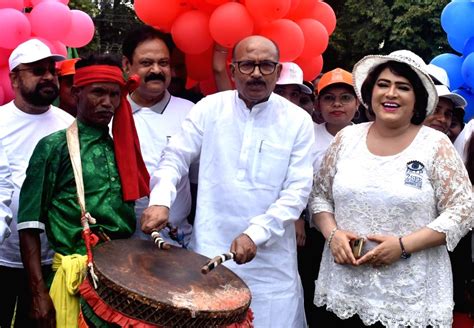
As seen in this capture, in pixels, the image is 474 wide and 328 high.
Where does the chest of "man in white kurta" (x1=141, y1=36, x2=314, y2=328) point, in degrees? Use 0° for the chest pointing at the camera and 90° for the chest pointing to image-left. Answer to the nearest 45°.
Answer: approximately 0°

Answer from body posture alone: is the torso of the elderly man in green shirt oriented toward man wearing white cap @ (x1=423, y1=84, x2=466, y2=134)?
no

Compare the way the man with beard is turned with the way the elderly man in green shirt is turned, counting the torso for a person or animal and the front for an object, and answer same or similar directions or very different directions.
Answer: same or similar directions

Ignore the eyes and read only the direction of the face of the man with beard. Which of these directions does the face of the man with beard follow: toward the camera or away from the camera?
toward the camera

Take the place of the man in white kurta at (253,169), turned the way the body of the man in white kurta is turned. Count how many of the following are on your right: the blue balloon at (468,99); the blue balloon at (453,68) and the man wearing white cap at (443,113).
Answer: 0

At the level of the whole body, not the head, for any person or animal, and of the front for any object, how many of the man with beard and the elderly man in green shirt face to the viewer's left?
0

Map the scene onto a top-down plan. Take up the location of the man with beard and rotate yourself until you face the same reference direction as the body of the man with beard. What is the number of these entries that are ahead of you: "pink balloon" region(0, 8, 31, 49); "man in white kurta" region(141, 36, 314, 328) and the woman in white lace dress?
2

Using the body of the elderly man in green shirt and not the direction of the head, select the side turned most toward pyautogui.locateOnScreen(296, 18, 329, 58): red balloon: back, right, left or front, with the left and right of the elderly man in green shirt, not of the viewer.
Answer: left

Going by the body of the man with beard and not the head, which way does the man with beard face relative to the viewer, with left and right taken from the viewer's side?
facing the viewer and to the right of the viewer

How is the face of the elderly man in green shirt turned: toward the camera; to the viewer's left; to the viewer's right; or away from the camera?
toward the camera

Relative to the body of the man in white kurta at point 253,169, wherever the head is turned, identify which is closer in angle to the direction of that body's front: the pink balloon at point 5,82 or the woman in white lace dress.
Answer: the woman in white lace dress

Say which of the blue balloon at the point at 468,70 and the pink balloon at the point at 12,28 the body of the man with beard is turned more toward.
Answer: the blue balloon

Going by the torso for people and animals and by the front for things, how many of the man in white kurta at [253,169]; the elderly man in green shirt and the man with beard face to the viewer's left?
0

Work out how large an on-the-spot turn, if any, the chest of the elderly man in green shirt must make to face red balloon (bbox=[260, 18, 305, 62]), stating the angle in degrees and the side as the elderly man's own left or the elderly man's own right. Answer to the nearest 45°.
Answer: approximately 90° to the elderly man's own left

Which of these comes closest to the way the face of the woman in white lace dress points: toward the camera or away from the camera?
toward the camera

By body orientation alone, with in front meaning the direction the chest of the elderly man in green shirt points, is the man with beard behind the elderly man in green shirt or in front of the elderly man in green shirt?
behind
